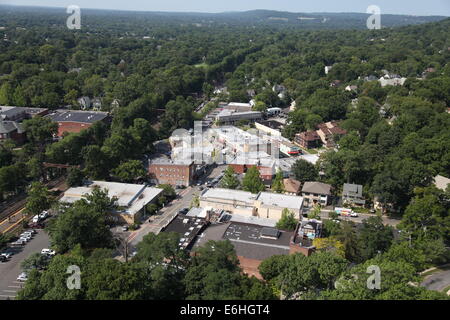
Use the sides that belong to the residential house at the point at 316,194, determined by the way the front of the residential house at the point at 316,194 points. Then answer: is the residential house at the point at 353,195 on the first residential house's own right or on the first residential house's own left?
on the first residential house's own left

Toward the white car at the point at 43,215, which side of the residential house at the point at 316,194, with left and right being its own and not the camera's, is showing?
right

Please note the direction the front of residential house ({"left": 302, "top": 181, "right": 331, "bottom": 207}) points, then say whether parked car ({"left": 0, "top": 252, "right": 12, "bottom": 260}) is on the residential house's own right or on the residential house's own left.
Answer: on the residential house's own right

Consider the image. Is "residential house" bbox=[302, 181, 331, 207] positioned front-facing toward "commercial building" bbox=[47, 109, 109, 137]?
no

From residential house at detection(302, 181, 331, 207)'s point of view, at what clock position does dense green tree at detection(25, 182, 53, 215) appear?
The dense green tree is roughly at 2 o'clock from the residential house.

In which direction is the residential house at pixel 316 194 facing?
toward the camera

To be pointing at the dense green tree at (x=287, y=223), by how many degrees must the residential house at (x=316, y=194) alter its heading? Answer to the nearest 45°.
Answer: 0° — it already faces it

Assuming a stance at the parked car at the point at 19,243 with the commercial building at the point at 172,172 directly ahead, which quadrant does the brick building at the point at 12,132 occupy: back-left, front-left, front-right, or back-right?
front-left

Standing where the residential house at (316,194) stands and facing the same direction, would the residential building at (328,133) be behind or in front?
behind

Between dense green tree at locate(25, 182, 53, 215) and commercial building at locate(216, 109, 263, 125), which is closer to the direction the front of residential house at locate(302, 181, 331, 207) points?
the dense green tree

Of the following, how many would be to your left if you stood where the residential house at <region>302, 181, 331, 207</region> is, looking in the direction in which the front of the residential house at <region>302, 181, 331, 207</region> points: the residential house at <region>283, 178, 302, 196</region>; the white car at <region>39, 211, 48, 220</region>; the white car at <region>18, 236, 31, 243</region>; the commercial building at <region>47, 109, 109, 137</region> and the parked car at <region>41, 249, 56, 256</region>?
0

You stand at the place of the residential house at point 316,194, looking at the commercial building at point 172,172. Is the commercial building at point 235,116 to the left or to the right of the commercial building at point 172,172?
right

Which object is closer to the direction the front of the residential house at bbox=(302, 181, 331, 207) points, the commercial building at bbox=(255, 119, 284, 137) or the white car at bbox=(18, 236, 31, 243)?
the white car

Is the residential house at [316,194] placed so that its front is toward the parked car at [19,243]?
no

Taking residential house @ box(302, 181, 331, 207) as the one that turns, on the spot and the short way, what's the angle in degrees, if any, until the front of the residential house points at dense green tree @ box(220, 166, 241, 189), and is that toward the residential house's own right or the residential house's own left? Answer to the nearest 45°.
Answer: approximately 90° to the residential house's own right

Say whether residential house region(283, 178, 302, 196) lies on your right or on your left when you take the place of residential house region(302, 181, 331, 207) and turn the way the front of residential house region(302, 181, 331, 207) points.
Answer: on your right

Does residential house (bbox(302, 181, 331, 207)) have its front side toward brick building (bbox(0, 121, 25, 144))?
no

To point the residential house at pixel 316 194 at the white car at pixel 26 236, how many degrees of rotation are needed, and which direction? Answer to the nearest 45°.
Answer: approximately 45° to its right
